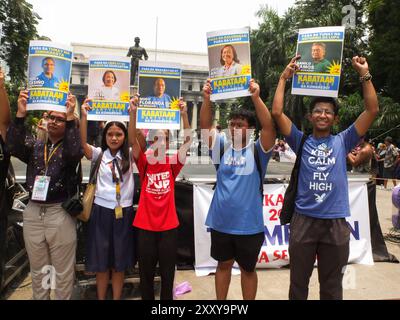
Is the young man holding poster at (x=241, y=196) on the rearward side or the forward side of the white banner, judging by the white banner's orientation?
on the forward side

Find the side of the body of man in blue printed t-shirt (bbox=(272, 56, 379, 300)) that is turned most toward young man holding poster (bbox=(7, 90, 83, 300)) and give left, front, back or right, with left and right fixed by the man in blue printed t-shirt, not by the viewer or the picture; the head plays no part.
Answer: right

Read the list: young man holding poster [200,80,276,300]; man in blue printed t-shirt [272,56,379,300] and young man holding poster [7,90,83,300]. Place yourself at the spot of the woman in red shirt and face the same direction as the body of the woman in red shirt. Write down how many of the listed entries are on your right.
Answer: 1

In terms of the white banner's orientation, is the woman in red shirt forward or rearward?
forward

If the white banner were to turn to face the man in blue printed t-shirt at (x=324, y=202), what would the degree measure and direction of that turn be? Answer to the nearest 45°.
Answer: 0° — it already faces them

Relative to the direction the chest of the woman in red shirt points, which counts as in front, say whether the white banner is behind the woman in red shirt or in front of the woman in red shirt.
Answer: behind

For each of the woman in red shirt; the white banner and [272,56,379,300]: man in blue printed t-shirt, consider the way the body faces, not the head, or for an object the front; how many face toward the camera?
3

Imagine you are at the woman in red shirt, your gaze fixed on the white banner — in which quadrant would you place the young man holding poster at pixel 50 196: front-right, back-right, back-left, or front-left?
back-left

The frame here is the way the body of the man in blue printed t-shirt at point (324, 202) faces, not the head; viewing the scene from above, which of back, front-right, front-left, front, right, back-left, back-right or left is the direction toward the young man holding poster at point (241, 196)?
right

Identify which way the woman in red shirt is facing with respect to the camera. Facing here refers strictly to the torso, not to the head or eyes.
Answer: toward the camera
